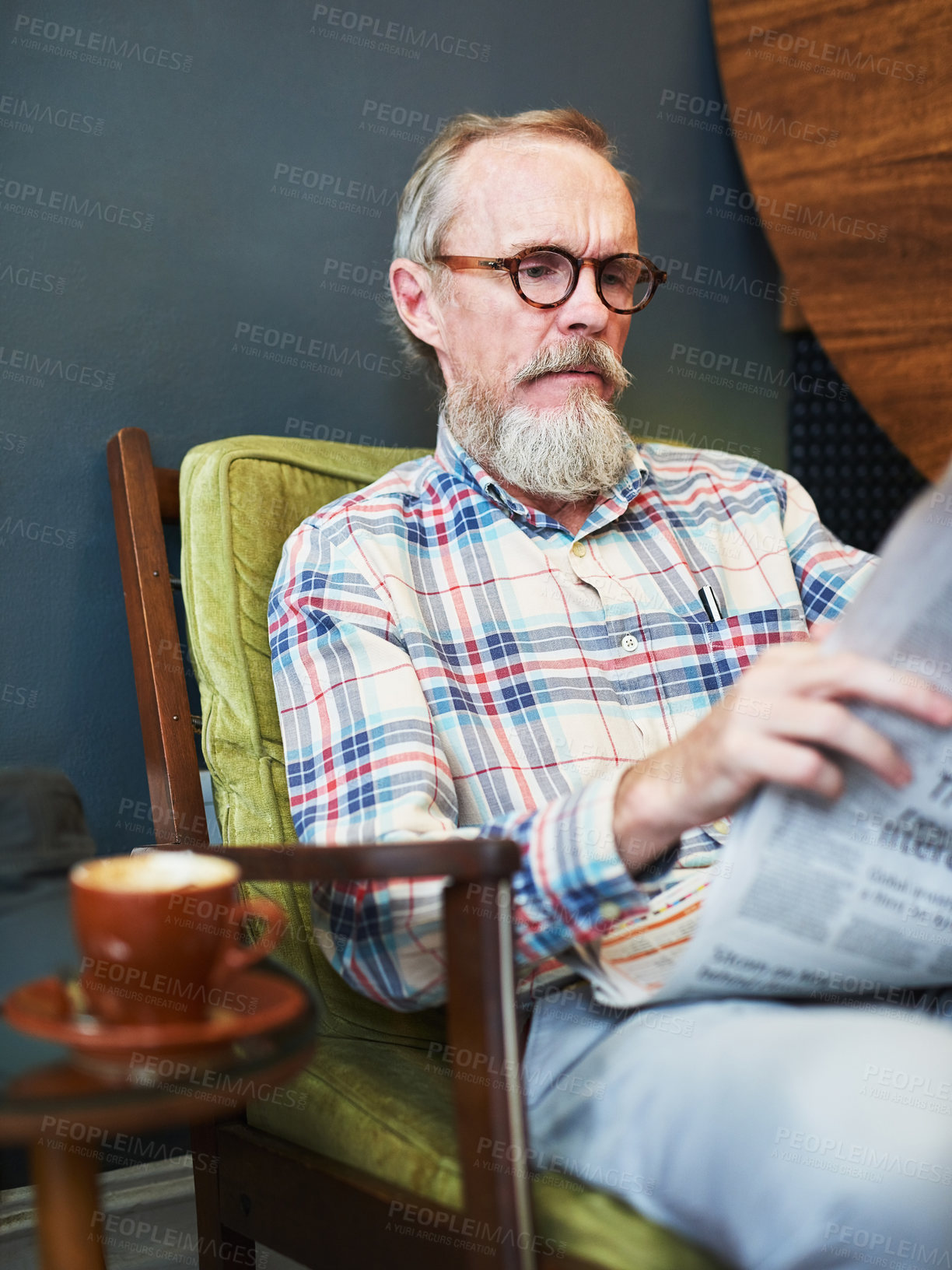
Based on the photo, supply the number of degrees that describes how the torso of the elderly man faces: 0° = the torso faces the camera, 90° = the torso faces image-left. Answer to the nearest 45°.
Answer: approximately 315°

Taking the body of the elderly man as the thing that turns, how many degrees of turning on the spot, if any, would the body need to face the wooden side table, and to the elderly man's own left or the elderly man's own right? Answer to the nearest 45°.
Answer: approximately 45° to the elderly man's own right

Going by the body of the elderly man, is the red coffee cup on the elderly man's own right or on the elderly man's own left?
on the elderly man's own right

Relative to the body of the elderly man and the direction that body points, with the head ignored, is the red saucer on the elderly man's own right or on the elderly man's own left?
on the elderly man's own right
